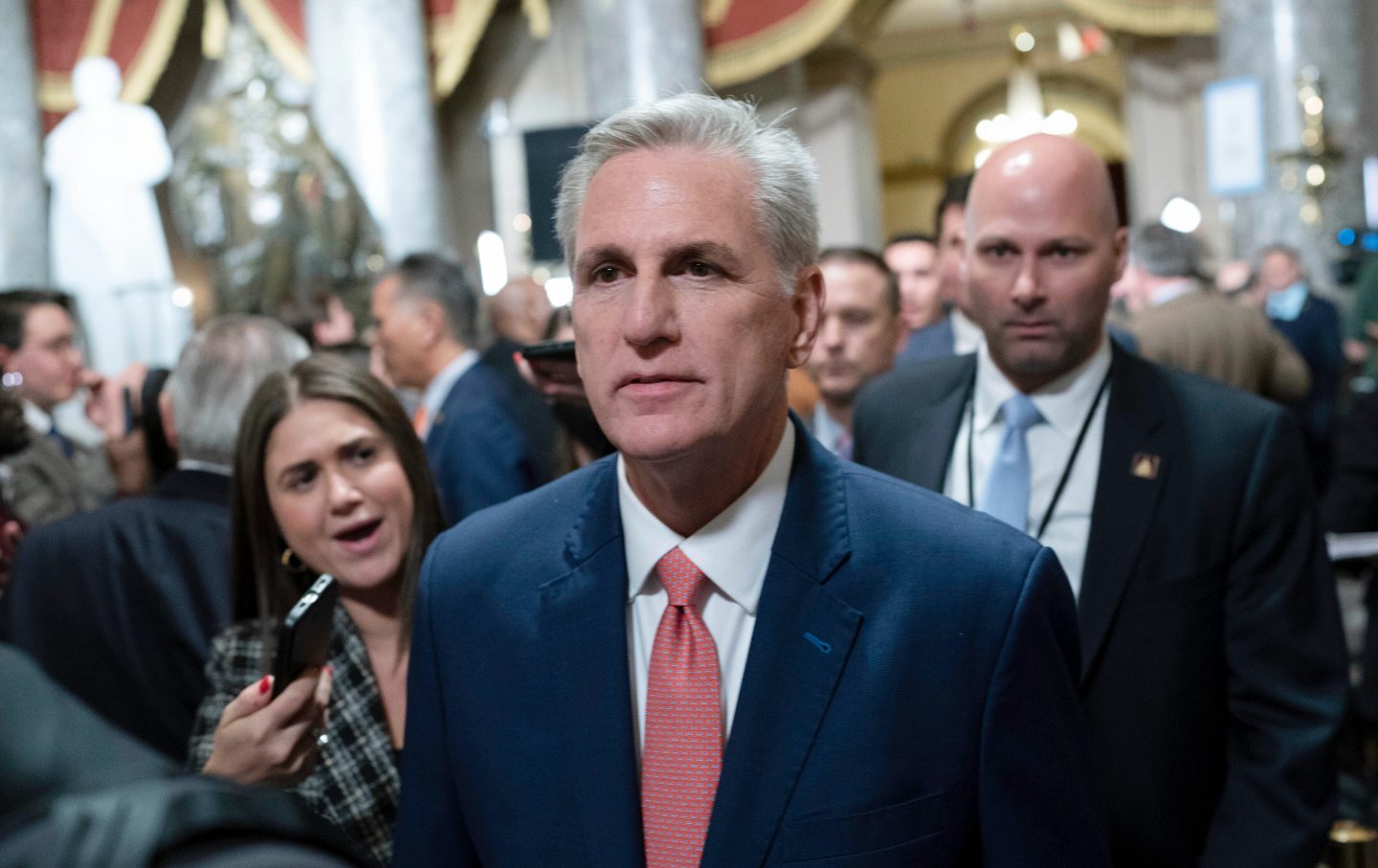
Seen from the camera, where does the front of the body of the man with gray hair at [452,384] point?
to the viewer's left

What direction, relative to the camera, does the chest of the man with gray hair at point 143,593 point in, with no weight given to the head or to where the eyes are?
away from the camera

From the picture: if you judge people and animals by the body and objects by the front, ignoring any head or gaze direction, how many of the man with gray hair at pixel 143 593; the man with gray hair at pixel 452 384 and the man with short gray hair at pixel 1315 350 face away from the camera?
1

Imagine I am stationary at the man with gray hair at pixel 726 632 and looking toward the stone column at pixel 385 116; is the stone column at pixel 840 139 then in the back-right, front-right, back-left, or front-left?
front-right

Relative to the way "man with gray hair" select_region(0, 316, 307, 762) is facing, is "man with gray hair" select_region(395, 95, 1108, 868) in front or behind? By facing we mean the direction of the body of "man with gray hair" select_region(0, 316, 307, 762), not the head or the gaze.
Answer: behind

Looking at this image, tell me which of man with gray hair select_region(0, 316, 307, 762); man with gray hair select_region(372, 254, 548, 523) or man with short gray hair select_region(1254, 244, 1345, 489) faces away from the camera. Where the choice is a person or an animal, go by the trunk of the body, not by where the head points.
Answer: man with gray hair select_region(0, 316, 307, 762)

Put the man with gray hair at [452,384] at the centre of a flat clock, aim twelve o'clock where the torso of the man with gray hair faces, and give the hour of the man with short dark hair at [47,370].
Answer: The man with short dark hair is roughly at 12 o'clock from the man with gray hair.

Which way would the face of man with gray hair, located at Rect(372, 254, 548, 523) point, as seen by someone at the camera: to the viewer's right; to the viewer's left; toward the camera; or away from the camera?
to the viewer's left

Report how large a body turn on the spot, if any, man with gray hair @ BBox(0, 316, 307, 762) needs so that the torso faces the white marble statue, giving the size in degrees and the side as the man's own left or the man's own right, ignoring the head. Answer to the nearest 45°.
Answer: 0° — they already face it

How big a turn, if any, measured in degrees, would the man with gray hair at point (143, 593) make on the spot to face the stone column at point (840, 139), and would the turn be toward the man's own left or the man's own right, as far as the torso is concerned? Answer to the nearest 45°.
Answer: approximately 45° to the man's own right

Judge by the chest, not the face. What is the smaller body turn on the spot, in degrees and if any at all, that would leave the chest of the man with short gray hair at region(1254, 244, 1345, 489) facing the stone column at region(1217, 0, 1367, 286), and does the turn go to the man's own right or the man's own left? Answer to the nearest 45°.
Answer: approximately 135° to the man's own right
